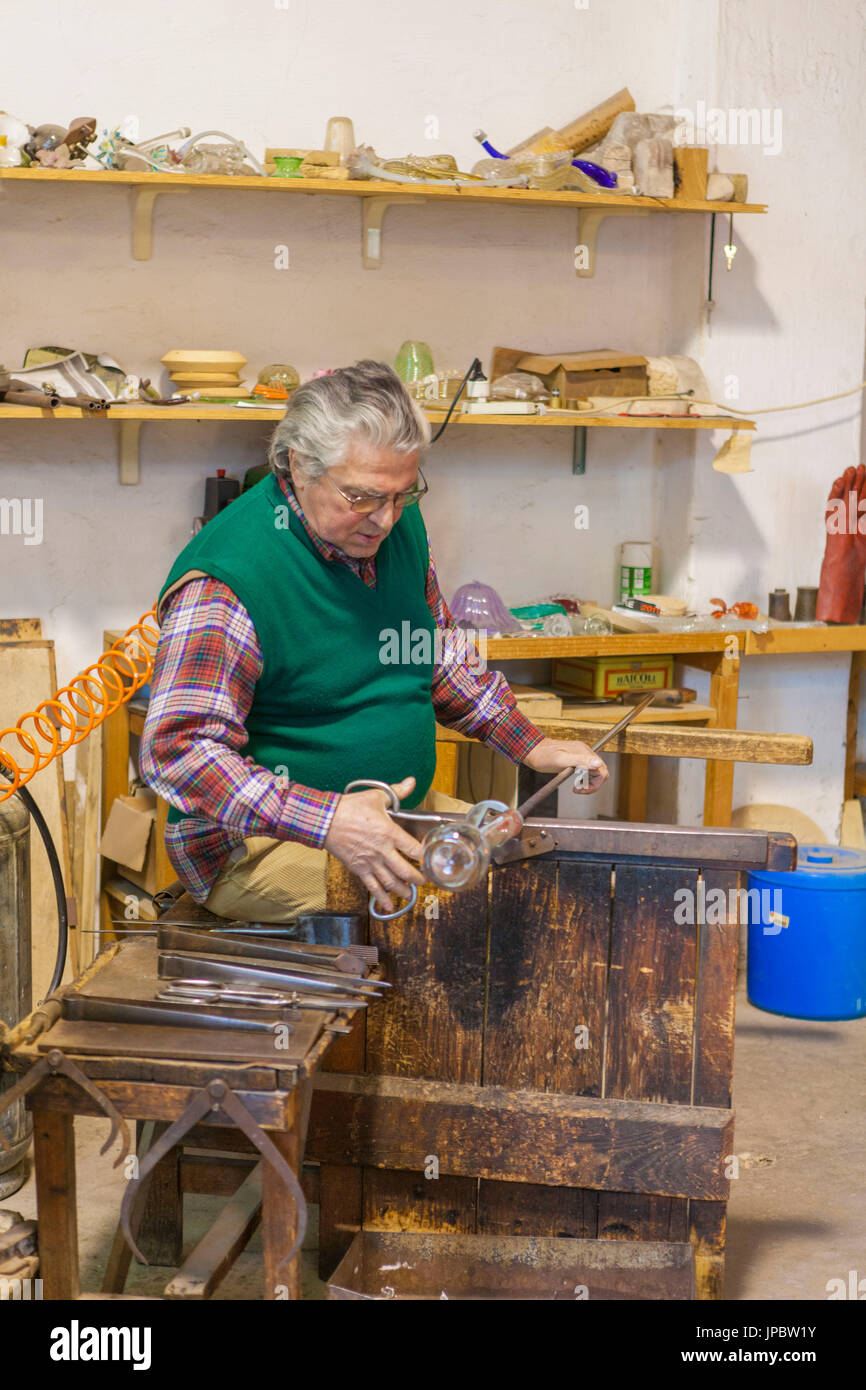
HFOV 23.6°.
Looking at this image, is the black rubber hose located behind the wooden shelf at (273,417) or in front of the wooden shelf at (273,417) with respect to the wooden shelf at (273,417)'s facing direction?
in front

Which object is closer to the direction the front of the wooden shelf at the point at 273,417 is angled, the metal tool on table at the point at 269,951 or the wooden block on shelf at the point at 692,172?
the metal tool on table

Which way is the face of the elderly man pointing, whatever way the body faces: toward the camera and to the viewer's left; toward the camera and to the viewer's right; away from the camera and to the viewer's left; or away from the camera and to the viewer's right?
toward the camera and to the viewer's right

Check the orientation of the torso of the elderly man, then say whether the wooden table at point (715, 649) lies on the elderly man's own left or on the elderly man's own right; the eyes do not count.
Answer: on the elderly man's own left

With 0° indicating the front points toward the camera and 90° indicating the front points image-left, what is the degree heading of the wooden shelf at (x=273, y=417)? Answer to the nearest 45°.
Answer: approximately 0°

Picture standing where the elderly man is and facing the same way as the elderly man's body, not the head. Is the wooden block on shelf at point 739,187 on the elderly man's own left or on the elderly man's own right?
on the elderly man's own left

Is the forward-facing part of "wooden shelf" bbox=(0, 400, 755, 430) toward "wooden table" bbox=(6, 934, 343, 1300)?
yes

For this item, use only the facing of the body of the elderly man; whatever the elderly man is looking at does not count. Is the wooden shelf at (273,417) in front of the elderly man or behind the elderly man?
behind

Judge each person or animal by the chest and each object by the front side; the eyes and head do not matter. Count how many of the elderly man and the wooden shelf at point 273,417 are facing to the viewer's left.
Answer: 0
